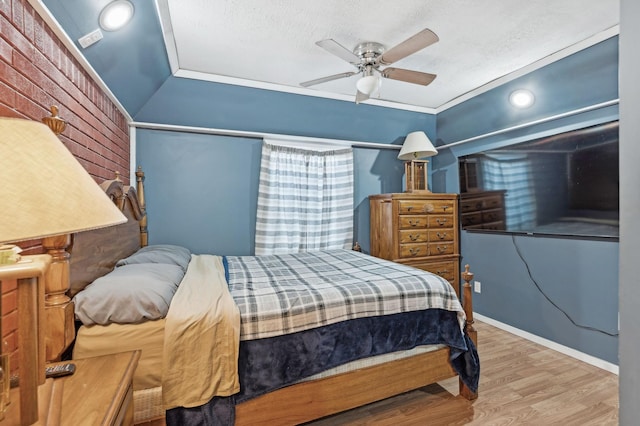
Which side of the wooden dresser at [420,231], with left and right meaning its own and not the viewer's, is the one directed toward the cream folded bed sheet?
right

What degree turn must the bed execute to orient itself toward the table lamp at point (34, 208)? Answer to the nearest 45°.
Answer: approximately 135° to its right

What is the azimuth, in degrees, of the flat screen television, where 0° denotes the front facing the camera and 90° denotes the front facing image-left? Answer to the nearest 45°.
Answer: approximately 45°

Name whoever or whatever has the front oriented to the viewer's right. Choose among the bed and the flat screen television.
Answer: the bed

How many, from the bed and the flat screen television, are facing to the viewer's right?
1

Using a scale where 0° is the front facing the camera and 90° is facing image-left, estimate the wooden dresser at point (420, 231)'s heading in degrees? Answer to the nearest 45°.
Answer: approximately 315°

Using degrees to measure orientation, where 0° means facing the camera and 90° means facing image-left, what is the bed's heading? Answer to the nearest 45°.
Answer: approximately 270°

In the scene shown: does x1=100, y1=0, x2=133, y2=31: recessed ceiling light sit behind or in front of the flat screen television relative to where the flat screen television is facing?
in front

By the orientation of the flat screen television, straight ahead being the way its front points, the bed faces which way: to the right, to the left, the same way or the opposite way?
the opposite way

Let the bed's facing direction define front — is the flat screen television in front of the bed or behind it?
in front

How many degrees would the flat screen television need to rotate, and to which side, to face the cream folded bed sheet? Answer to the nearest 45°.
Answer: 0° — it already faces it

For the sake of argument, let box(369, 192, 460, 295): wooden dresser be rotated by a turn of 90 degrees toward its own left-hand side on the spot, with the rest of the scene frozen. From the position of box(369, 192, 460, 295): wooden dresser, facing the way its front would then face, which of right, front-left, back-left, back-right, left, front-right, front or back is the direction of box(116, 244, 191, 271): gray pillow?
back

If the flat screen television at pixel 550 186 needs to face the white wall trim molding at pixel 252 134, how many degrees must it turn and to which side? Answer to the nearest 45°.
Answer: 0° — it already faces it

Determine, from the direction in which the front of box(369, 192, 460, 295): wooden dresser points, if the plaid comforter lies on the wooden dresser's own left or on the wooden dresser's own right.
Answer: on the wooden dresser's own right

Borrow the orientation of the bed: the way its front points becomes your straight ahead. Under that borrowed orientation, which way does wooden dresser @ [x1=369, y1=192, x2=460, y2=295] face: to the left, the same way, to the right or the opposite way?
to the right

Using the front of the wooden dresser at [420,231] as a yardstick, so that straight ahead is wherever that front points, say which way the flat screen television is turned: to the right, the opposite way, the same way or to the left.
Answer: to the right
